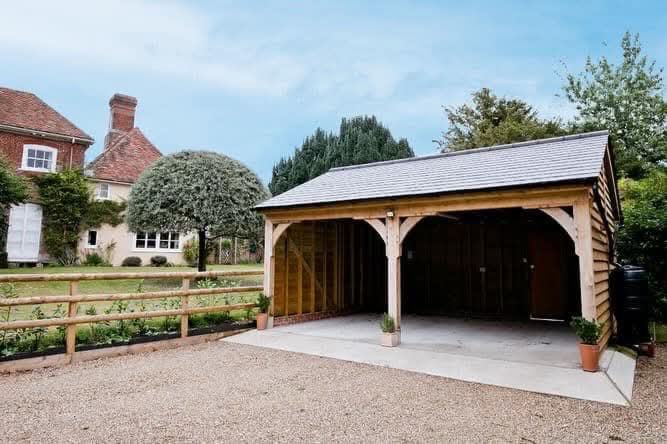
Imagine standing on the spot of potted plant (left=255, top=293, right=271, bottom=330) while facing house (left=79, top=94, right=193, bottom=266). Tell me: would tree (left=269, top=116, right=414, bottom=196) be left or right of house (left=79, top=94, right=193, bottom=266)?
right

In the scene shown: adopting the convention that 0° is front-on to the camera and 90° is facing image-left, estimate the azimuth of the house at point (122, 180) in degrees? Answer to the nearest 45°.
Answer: approximately 0°

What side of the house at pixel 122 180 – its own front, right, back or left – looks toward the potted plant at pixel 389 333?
front

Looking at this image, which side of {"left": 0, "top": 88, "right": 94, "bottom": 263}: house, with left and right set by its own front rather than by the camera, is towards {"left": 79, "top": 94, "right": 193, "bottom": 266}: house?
left

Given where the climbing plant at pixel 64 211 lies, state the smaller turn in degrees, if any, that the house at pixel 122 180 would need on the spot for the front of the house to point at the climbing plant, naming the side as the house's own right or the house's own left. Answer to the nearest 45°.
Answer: approximately 45° to the house's own right

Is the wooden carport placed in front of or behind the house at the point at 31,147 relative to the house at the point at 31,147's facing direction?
in front

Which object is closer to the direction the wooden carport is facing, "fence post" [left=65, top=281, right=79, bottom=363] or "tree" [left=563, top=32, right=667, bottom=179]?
the fence post

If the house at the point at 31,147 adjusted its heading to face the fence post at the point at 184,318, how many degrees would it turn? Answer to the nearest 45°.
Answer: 0° — it already faces it

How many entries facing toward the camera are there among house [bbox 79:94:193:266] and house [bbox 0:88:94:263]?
2

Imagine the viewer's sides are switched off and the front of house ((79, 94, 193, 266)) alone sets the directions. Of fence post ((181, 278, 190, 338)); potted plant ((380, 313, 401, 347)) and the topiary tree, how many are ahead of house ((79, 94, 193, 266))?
3

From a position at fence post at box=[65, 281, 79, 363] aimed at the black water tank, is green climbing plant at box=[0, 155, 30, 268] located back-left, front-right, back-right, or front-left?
back-left

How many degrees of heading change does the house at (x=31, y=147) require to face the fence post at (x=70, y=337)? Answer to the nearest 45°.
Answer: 0° — it already faces it

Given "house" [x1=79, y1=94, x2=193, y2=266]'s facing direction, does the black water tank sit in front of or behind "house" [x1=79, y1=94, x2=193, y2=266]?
in front
